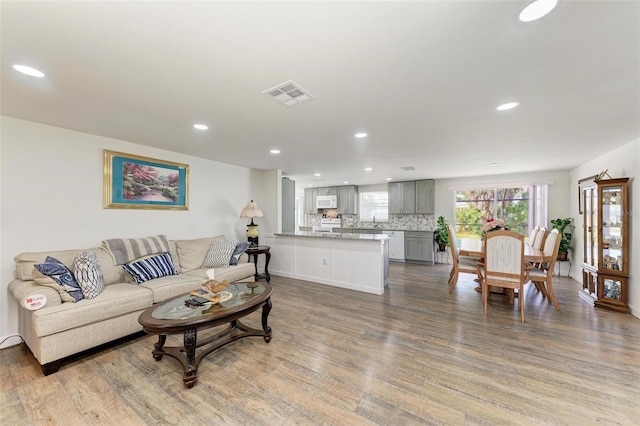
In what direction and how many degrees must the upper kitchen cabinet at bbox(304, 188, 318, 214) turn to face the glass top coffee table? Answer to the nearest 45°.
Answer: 0° — it already faces it

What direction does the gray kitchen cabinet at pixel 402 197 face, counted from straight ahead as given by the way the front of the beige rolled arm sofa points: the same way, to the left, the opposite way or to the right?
to the right

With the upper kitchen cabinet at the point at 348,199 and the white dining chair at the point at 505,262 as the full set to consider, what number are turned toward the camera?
1

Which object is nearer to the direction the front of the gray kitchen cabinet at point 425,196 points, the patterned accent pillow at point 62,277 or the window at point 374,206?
the patterned accent pillow

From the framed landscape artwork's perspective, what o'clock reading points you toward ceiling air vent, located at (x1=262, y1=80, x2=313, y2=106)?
The ceiling air vent is roughly at 1 o'clock from the framed landscape artwork.

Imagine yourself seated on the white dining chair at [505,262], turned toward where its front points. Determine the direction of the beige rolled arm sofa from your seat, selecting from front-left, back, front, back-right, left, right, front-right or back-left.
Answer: back-left

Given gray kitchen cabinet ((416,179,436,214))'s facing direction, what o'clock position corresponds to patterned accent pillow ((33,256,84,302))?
The patterned accent pillow is roughly at 1 o'clock from the gray kitchen cabinet.

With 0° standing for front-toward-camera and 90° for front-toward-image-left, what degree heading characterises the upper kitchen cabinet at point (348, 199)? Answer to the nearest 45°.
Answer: approximately 0°

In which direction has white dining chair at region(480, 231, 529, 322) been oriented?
away from the camera

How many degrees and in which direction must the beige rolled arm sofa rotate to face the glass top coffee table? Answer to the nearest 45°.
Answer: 0° — it already faces it
